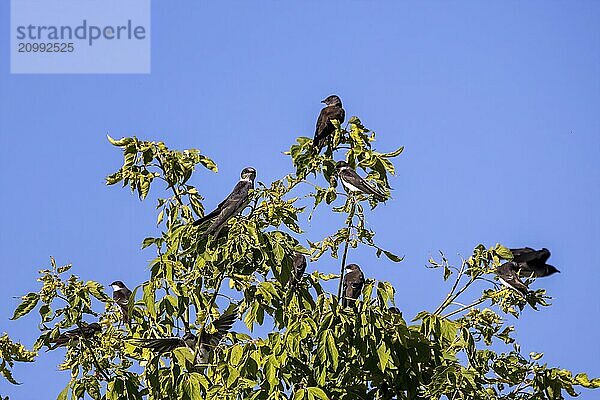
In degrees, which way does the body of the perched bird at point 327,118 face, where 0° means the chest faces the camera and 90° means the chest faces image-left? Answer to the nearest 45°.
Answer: approximately 225°

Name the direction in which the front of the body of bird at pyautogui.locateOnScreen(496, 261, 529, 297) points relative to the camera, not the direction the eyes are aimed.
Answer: to the viewer's left

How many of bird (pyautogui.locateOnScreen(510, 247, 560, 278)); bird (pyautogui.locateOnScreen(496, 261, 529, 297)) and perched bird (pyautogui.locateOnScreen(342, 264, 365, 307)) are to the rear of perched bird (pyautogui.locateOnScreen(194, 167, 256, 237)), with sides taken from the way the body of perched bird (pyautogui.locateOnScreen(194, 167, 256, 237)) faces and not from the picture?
0

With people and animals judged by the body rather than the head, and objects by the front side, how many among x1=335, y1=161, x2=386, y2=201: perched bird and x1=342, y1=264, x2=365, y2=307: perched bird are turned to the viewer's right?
0

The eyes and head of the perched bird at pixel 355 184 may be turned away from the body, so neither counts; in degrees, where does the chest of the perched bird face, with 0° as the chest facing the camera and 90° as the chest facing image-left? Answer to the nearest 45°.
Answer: approximately 90°

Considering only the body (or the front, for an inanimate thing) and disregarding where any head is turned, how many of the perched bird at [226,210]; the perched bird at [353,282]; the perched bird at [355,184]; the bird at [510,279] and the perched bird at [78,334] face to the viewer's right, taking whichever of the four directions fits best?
2

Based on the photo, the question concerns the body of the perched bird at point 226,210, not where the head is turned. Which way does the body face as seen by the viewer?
to the viewer's right

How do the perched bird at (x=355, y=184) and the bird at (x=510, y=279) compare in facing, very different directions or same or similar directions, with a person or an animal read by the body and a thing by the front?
same or similar directions

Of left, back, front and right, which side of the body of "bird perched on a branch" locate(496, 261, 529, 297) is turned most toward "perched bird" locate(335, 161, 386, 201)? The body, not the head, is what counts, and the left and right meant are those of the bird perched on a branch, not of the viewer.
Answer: front

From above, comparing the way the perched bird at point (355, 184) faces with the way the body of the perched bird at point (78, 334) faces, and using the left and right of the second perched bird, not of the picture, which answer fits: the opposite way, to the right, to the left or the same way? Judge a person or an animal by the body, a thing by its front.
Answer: the opposite way
